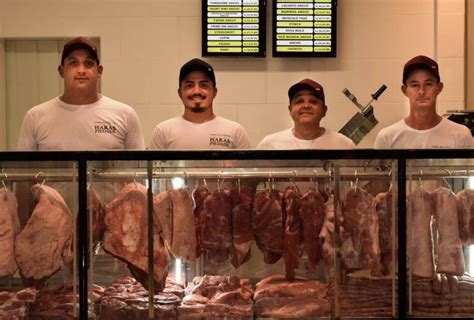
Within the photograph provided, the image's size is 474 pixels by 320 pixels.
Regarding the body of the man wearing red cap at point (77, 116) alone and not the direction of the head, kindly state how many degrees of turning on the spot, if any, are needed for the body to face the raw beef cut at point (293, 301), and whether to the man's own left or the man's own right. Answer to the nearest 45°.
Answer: approximately 45° to the man's own left

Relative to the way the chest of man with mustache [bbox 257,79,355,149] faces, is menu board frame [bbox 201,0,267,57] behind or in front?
behind

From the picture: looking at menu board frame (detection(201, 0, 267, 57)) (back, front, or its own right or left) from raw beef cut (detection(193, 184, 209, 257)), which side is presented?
front

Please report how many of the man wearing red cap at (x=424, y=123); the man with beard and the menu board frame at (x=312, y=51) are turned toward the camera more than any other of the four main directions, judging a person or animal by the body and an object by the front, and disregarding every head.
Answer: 3

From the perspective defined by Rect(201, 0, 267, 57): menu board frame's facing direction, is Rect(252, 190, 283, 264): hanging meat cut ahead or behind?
ahead

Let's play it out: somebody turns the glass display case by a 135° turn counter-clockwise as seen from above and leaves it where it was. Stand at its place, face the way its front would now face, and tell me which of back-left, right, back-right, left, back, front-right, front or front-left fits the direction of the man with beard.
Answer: front-left

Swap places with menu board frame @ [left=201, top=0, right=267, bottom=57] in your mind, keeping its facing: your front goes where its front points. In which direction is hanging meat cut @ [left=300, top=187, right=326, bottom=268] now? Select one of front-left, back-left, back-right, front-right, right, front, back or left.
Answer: front

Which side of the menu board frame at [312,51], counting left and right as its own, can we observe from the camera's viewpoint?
front

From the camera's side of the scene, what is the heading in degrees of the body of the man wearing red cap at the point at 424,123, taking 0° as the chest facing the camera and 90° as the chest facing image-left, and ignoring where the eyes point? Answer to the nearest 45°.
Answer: approximately 0°

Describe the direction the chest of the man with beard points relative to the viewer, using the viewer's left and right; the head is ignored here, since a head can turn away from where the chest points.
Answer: facing the viewer

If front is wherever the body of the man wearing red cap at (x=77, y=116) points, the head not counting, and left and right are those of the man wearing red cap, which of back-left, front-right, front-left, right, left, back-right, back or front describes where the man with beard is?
left

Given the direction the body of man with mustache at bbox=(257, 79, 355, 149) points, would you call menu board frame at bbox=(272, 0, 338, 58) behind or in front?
behind

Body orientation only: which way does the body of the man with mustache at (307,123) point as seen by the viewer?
toward the camera
